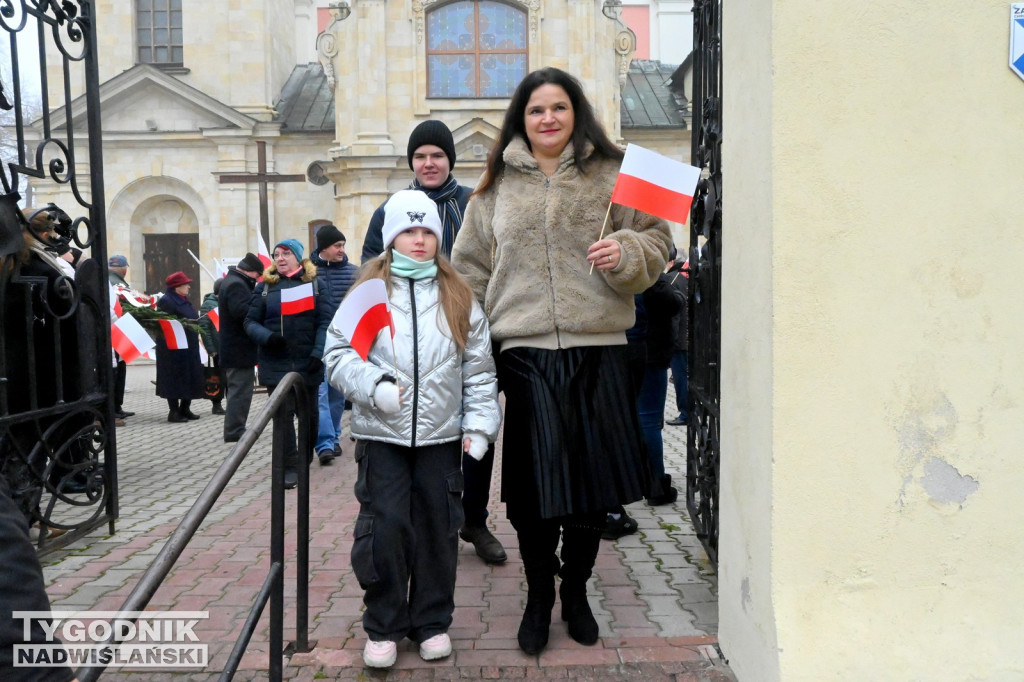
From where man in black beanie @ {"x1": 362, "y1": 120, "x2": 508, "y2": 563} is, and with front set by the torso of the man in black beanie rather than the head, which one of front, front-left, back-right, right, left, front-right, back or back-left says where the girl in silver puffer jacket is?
front

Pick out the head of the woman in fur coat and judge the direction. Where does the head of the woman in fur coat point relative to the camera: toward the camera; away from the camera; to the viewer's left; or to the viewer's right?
toward the camera

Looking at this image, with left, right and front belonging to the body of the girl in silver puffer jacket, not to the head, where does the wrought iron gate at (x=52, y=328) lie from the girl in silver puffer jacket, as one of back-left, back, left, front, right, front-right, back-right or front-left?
back-right

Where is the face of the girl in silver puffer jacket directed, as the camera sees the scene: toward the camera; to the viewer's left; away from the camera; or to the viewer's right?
toward the camera

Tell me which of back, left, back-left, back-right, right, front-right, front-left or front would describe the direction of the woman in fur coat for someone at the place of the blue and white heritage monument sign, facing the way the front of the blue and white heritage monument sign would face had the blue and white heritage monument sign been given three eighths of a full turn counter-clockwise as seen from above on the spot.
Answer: back-left

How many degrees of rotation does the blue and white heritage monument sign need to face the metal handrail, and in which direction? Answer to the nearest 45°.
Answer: approximately 90° to its right

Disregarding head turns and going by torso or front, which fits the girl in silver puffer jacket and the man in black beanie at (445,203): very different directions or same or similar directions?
same or similar directions

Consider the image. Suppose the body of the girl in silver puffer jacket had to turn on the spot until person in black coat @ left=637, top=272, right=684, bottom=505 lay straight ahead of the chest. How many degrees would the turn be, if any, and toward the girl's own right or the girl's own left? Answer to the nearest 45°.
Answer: approximately 135° to the girl's own left

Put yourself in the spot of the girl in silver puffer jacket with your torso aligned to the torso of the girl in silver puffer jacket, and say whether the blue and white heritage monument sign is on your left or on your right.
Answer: on your left

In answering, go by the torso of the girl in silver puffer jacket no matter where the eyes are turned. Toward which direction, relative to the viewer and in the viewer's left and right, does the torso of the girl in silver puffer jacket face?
facing the viewer

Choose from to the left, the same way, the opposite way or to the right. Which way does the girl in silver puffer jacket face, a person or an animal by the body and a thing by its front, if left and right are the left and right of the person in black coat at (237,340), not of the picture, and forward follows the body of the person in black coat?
to the right

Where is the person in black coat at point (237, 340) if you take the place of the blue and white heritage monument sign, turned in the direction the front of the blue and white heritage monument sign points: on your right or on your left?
on your right
